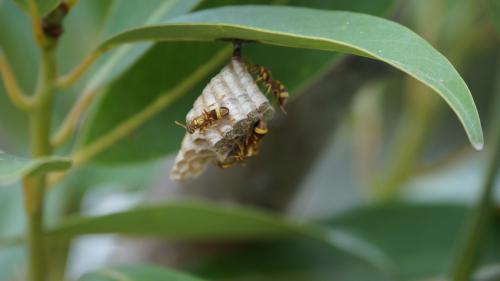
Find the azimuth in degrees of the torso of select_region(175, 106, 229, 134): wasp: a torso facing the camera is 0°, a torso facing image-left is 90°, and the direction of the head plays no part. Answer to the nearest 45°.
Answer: approximately 90°
